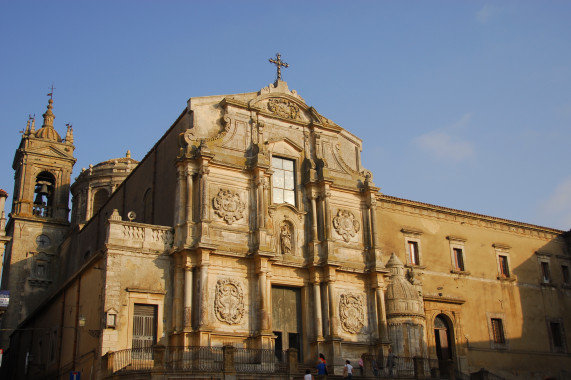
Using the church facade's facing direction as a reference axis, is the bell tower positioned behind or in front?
behind

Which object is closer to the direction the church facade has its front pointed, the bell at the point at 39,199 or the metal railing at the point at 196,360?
the metal railing

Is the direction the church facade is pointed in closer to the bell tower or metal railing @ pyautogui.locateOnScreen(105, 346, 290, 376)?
the metal railing

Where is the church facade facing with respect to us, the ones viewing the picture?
facing the viewer and to the right of the viewer
